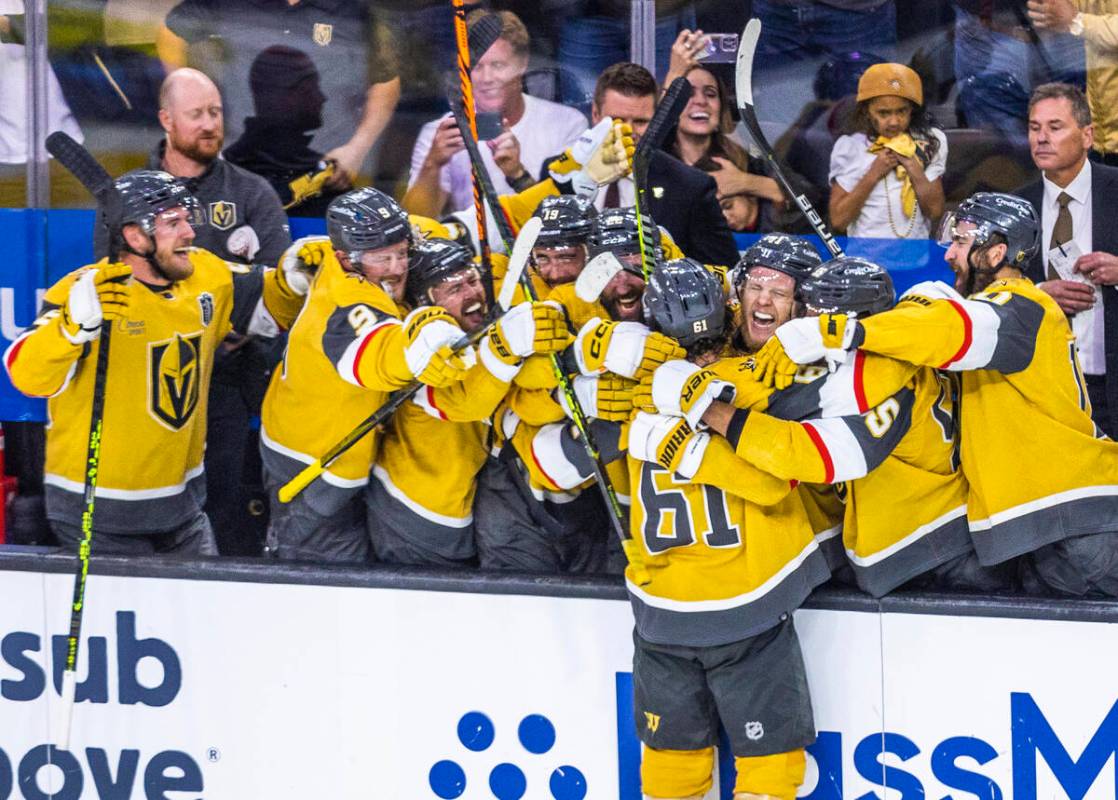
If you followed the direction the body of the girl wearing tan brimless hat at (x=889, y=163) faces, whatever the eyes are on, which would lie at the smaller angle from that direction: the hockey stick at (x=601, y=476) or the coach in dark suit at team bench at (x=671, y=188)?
the hockey stick

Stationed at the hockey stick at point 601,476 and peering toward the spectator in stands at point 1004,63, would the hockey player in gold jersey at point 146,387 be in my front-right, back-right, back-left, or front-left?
back-left

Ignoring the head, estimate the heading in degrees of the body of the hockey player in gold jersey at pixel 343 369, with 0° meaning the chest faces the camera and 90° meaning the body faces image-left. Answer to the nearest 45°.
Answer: approximately 270°

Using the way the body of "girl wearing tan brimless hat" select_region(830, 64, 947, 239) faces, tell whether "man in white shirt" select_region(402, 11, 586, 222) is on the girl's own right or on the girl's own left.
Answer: on the girl's own right

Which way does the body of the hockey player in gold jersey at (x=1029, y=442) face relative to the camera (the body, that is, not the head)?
to the viewer's left

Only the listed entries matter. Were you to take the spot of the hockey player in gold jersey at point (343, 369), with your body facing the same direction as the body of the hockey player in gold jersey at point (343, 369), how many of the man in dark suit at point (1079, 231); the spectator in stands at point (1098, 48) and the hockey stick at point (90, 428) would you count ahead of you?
2

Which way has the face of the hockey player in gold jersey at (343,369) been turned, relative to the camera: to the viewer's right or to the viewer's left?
to the viewer's right

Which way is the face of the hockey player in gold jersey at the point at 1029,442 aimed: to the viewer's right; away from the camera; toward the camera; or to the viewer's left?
to the viewer's left

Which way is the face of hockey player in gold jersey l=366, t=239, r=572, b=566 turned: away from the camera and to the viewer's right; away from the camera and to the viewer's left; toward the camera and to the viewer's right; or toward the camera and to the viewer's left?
toward the camera and to the viewer's right

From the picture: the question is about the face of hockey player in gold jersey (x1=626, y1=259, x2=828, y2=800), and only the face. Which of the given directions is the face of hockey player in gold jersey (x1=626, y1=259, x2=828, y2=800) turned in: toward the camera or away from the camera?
away from the camera

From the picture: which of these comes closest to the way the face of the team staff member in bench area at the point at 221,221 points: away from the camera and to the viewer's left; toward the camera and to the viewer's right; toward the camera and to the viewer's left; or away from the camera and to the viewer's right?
toward the camera and to the viewer's right
